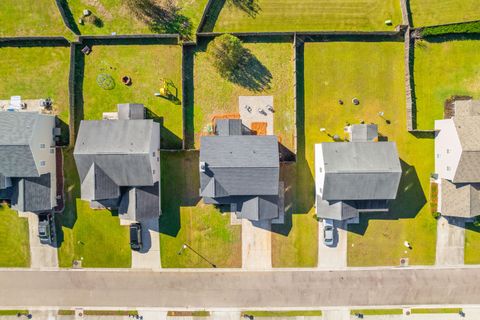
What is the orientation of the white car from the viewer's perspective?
away from the camera

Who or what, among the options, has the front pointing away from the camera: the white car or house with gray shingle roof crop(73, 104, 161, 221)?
the white car

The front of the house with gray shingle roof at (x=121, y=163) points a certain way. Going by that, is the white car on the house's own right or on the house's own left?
on the house's own left

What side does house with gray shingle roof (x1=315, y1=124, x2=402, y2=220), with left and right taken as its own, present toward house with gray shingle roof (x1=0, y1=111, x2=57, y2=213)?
right

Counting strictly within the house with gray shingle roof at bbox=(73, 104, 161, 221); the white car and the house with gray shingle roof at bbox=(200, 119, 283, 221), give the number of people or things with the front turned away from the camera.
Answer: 1

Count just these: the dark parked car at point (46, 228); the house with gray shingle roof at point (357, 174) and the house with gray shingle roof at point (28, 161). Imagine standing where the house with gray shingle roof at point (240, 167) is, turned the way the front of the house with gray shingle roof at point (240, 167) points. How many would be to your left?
1

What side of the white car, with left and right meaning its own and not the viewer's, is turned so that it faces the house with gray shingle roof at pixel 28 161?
left

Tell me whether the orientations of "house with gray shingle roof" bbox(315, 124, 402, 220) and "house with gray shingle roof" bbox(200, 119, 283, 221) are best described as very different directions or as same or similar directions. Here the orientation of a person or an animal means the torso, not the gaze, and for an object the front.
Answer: same or similar directions

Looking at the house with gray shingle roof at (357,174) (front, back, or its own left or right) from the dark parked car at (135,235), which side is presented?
right

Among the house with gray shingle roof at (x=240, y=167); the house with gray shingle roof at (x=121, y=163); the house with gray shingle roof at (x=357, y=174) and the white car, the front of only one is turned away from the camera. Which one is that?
the white car

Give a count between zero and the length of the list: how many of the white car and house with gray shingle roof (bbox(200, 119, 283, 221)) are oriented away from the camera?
1

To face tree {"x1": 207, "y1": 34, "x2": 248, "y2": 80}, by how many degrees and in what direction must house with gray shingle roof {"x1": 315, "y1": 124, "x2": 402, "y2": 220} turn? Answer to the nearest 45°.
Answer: approximately 90° to its right

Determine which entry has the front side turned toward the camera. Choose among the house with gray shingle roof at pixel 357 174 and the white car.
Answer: the house with gray shingle roof

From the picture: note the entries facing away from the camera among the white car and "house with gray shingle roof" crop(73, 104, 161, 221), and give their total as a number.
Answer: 1

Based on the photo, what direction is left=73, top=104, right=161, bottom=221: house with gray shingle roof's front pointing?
toward the camera

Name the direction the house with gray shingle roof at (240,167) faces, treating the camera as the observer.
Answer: facing the viewer
